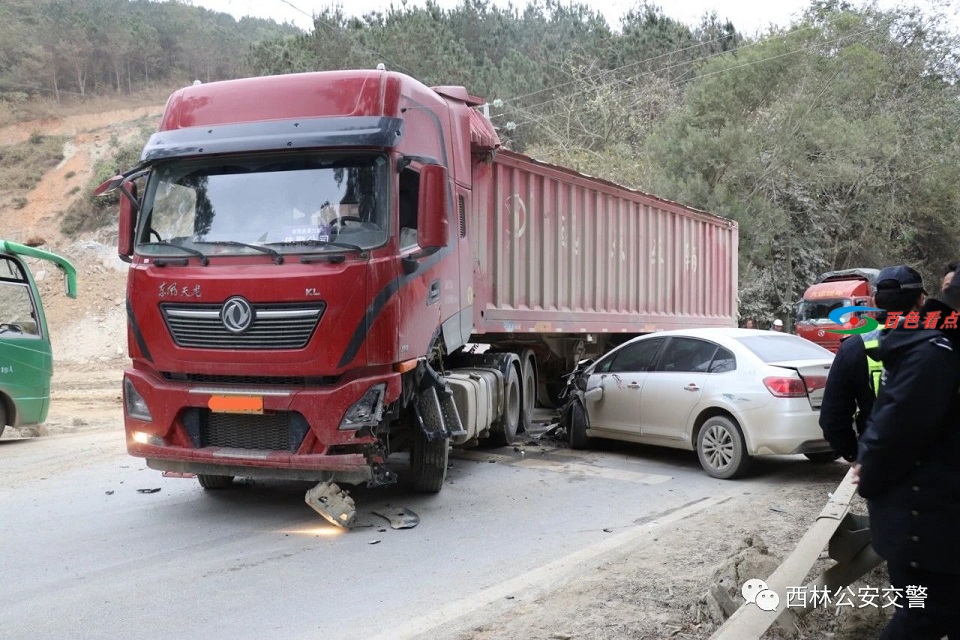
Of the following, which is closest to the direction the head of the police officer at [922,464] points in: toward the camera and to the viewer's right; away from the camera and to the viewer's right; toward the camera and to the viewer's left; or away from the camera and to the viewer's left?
away from the camera and to the viewer's left

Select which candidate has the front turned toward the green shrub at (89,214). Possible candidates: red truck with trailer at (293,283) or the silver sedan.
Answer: the silver sedan

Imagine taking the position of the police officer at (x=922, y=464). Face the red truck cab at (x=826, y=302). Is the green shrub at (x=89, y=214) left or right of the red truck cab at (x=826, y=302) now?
left

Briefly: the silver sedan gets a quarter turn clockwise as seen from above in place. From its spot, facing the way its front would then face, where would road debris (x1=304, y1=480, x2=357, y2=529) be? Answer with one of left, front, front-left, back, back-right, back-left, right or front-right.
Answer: back

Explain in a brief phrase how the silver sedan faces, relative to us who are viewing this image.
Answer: facing away from the viewer and to the left of the viewer

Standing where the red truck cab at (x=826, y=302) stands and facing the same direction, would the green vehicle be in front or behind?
in front

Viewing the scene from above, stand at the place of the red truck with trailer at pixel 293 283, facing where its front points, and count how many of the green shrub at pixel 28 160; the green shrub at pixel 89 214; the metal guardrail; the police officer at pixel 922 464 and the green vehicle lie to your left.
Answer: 2

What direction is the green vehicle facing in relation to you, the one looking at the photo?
facing to the right of the viewer
